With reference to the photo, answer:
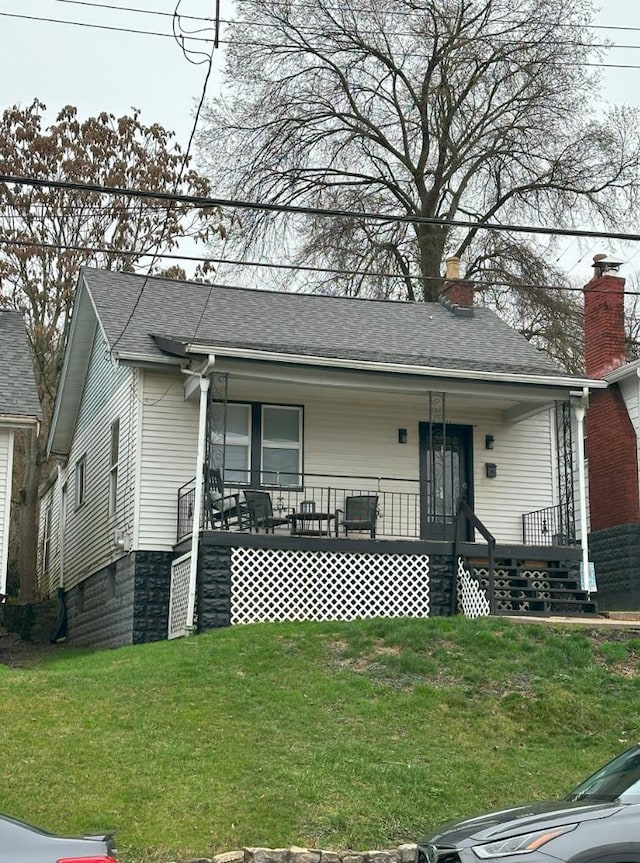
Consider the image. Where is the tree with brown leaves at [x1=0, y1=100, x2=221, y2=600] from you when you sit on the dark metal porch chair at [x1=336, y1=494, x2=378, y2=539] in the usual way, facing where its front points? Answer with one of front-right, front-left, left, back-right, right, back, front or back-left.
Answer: right

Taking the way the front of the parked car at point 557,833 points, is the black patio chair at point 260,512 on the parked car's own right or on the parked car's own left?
on the parked car's own right

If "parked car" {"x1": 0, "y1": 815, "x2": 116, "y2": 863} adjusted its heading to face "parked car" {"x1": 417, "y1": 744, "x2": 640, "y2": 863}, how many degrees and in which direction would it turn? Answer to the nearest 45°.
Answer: approximately 180°

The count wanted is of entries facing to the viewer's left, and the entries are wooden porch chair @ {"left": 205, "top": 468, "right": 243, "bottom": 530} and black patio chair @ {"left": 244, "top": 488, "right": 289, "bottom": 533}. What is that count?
0

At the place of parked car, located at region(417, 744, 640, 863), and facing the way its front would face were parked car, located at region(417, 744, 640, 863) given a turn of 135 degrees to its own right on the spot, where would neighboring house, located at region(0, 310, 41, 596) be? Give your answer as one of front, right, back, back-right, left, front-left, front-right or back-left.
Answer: front-left

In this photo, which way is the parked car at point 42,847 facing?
to the viewer's left

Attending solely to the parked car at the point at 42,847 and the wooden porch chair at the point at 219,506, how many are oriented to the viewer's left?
1

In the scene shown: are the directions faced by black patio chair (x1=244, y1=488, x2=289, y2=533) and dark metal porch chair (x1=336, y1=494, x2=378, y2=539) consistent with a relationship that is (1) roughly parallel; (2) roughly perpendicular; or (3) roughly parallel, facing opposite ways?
roughly perpendicular

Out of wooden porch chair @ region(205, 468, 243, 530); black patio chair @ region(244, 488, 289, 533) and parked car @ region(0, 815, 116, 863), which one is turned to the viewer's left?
the parked car

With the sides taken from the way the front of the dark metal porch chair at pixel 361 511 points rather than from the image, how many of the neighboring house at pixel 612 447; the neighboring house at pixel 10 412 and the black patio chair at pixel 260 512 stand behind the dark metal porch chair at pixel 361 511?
1

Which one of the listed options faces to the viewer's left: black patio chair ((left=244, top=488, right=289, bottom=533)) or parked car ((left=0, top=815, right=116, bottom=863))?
the parked car

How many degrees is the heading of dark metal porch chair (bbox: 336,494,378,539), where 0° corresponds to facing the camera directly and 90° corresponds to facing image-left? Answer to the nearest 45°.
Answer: approximately 45°

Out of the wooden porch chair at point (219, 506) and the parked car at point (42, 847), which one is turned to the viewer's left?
the parked car

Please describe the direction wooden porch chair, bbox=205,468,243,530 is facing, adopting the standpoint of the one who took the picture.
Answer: facing the viewer and to the right of the viewer

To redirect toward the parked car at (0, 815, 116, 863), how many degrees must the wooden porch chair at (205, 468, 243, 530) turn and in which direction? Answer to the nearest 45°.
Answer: approximately 45° to its right
